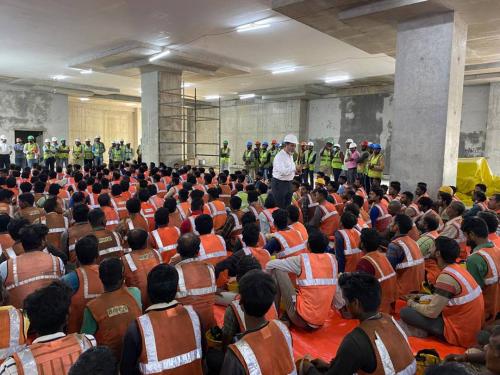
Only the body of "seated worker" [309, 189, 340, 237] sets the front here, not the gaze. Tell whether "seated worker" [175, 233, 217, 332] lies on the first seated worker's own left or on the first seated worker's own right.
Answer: on the first seated worker's own left

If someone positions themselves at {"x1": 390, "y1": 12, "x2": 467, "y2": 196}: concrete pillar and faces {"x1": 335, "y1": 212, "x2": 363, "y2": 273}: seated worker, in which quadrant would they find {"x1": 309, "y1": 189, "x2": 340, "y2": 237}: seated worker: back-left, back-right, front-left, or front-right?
front-right

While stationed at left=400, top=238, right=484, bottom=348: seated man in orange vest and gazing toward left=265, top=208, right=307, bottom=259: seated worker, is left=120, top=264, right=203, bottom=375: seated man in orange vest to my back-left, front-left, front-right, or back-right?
front-left

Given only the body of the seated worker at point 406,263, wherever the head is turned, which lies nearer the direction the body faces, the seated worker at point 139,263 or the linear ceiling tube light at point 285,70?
the linear ceiling tube light

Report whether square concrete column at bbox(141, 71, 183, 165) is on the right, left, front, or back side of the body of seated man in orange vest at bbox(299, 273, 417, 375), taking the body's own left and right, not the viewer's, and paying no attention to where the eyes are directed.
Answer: front

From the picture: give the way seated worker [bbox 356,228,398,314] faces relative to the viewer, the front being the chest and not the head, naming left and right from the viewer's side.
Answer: facing away from the viewer and to the left of the viewer

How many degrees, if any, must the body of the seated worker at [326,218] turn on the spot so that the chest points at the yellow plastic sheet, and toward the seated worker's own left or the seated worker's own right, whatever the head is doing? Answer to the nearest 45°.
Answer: approximately 90° to the seated worker's own right

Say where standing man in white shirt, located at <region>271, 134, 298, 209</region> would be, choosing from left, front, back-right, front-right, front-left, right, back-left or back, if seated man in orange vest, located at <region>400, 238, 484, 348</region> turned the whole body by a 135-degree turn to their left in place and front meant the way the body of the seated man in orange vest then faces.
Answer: back-right

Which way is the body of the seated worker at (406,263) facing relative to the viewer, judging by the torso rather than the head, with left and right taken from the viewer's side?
facing away from the viewer and to the left of the viewer

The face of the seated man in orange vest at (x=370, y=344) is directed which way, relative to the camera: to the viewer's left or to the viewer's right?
to the viewer's left

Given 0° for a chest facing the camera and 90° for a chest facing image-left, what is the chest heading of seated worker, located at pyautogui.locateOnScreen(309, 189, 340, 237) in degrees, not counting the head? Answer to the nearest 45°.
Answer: approximately 135°

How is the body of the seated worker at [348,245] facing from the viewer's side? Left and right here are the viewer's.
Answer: facing away from the viewer and to the left of the viewer

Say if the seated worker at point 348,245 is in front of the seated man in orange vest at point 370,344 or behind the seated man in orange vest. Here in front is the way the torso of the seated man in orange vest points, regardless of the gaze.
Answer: in front

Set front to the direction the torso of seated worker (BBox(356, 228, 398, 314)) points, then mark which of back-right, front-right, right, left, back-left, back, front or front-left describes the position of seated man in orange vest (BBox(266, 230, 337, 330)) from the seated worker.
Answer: left
